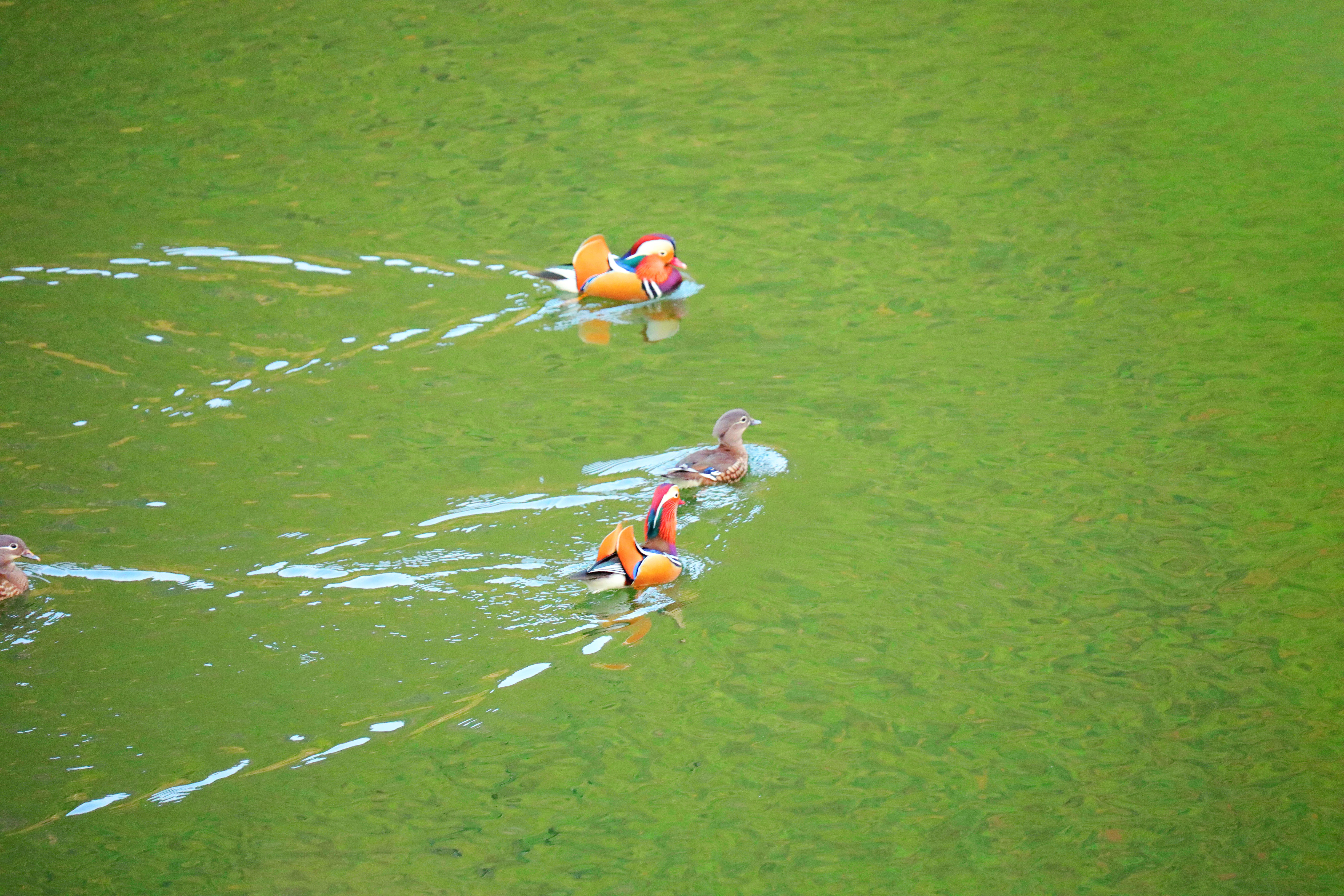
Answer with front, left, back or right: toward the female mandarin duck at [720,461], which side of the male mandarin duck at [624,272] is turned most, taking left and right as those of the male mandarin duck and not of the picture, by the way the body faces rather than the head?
right

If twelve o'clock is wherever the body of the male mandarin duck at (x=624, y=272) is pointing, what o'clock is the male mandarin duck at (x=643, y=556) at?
the male mandarin duck at (x=643, y=556) is roughly at 3 o'clock from the male mandarin duck at (x=624, y=272).

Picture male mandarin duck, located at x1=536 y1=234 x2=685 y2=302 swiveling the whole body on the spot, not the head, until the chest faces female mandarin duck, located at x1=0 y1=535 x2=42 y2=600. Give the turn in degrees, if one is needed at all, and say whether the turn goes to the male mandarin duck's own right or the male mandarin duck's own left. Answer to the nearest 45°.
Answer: approximately 135° to the male mandarin duck's own right

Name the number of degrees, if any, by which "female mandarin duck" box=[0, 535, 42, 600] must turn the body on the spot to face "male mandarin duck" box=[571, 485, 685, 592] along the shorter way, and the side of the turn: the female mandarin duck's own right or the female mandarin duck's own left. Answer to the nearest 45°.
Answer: approximately 45° to the female mandarin duck's own right

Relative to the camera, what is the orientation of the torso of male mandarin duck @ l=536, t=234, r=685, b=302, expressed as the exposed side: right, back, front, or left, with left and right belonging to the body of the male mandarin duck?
right

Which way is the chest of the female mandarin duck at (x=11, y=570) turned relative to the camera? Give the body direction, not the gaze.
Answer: to the viewer's right

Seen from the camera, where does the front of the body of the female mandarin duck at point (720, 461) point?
to the viewer's right
